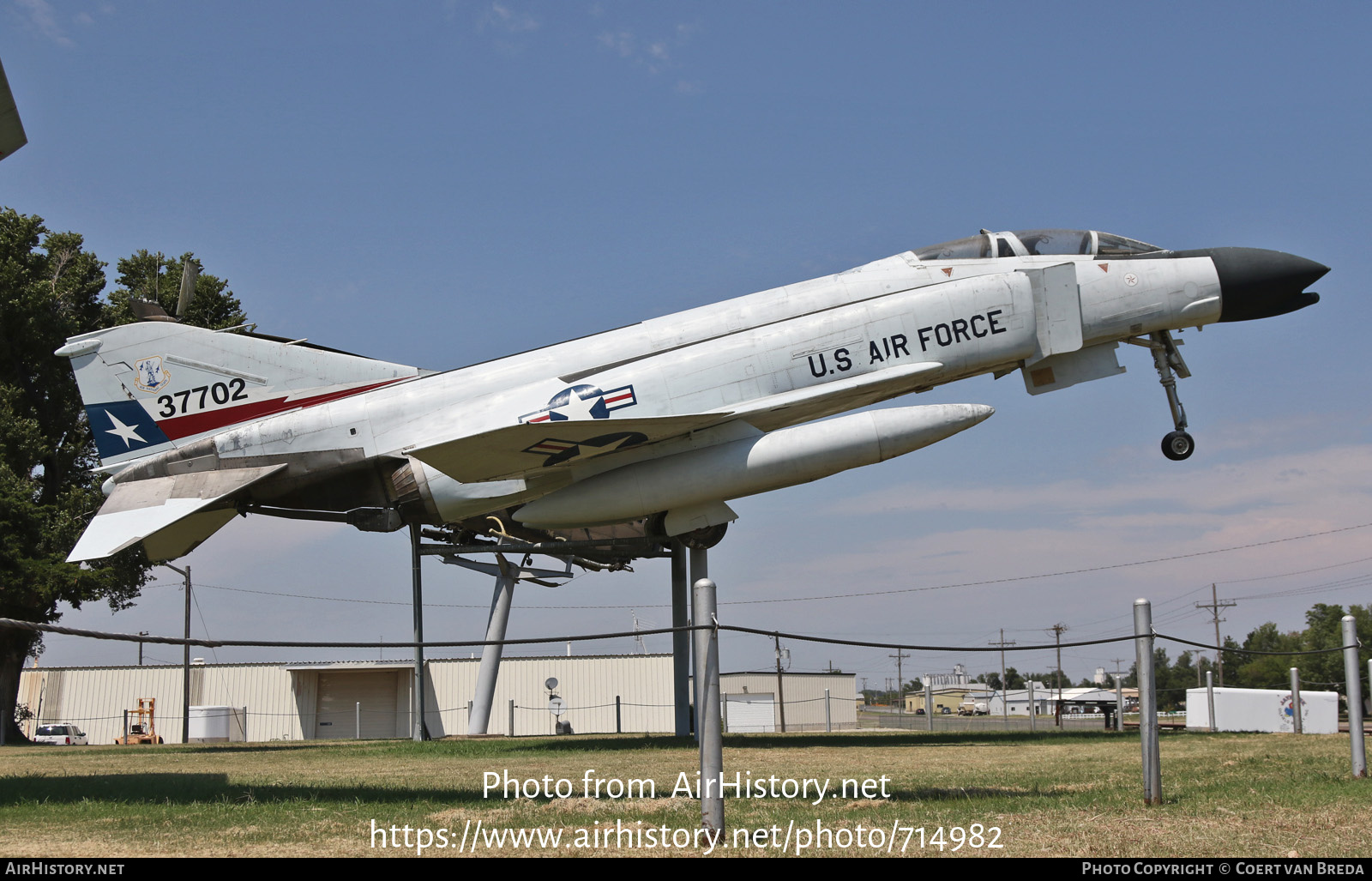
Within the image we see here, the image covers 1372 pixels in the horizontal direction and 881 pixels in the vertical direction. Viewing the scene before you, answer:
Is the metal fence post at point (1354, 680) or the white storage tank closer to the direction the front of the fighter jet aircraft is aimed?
the metal fence post

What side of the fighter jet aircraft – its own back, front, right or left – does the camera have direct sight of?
right

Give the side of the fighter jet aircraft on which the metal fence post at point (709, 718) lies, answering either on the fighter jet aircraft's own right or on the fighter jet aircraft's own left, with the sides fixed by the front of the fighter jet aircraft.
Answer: on the fighter jet aircraft's own right

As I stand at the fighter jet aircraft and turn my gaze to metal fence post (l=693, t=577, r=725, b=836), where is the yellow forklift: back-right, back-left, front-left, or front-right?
back-right
